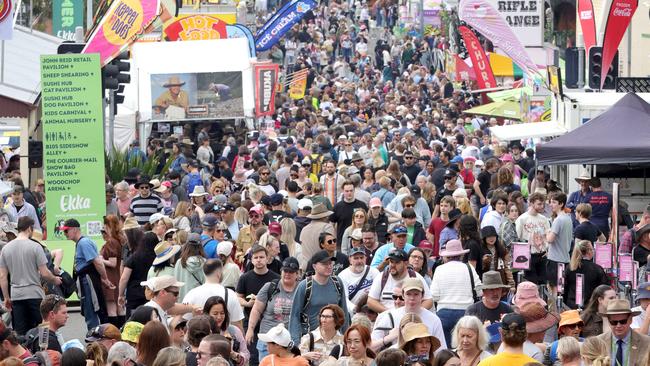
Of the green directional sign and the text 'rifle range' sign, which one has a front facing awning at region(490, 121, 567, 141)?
the text 'rifle range' sign

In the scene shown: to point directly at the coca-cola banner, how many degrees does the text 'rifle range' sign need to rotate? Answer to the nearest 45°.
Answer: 0° — it already faces it

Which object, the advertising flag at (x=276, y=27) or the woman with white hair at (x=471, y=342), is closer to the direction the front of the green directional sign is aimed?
the woman with white hair

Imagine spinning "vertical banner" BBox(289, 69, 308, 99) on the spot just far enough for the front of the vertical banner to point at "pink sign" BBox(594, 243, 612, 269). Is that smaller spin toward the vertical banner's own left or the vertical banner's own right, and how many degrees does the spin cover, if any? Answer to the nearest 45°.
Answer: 0° — it already faces it

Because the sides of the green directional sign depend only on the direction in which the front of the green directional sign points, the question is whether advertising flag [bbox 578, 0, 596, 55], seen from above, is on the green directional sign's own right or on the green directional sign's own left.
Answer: on the green directional sign's own left

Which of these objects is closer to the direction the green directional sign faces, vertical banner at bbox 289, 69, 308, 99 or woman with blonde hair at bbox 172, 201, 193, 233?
the woman with blonde hair

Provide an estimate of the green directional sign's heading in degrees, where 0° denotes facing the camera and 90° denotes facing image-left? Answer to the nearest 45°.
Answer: approximately 0°

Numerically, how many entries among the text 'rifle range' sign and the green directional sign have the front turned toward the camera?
2

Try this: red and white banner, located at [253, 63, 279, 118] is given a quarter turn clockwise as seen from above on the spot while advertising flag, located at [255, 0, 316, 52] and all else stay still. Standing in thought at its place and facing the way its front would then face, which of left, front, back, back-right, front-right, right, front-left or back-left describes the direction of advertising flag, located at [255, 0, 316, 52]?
right

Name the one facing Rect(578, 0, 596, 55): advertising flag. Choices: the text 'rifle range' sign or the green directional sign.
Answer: the text 'rifle range' sign

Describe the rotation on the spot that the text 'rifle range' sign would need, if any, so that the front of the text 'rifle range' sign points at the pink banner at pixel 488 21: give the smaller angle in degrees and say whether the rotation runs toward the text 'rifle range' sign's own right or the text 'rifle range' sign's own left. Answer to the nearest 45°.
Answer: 0° — it already faces it
